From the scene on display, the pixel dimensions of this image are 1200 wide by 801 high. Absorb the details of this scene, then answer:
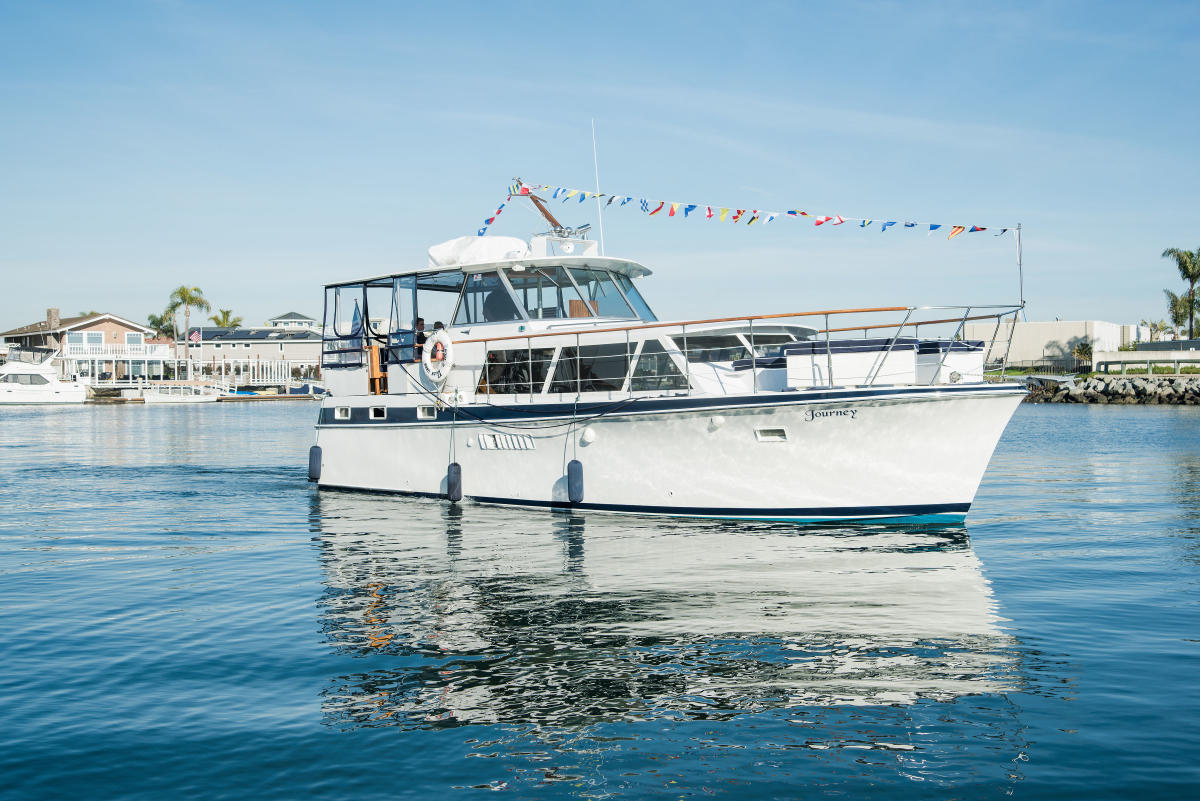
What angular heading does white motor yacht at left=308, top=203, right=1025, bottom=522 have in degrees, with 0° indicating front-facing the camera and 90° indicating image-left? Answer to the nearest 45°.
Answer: approximately 315°
